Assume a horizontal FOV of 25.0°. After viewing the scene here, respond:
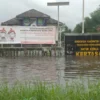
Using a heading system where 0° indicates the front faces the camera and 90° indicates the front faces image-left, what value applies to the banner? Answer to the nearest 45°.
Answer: approximately 0°
